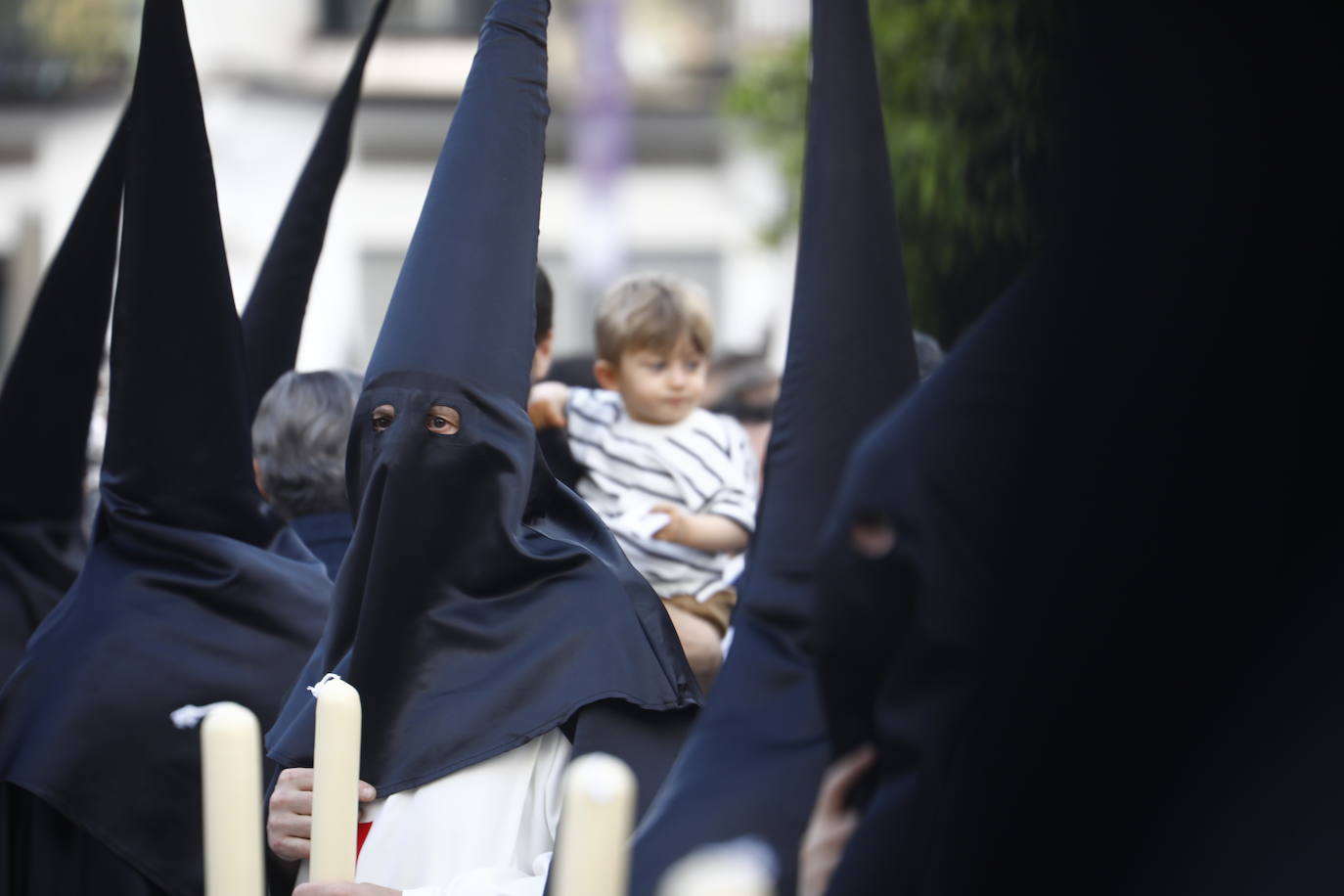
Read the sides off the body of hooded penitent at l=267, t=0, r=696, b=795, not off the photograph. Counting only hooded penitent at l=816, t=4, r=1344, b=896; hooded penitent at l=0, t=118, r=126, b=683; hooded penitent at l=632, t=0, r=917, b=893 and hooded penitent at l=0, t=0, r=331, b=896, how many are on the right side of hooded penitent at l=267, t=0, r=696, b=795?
2

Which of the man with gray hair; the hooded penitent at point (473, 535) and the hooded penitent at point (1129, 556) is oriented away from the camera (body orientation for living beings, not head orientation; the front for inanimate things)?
the man with gray hair

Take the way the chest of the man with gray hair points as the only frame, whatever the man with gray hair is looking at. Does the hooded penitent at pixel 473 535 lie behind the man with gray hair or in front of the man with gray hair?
behind

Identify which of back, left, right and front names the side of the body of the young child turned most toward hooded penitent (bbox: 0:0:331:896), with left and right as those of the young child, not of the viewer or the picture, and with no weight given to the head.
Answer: right

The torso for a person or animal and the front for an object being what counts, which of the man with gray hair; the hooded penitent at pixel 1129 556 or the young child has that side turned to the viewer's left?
the hooded penitent

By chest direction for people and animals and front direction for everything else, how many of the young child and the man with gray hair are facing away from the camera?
1

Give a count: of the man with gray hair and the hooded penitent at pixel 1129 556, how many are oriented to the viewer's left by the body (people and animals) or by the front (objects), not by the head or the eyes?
1

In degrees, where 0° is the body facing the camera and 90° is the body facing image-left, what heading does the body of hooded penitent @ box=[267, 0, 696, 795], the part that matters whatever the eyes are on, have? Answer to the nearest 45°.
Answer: approximately 45°

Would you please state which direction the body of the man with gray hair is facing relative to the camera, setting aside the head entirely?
away from the camera

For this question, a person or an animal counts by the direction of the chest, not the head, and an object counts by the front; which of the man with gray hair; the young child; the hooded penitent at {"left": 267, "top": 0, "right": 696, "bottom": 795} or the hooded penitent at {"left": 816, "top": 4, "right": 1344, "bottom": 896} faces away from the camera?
the man with gray hair

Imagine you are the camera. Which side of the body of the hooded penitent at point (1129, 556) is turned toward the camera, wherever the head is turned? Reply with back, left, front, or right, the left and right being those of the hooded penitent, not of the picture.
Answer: left
